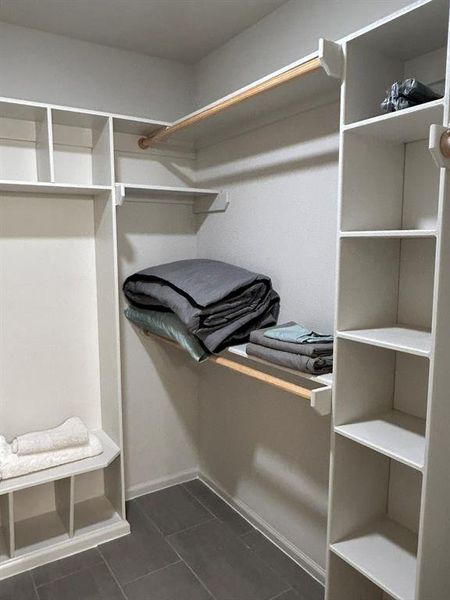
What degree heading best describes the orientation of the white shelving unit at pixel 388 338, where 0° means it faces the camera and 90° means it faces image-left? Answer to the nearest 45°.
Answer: approximately 45°

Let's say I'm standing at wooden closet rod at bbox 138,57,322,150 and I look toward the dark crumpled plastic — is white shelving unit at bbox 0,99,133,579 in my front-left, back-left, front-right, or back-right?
back-right

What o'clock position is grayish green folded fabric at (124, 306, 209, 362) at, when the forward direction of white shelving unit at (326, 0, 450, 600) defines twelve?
The grayish green folded fabric is roughly at 2 o'clock from the white shelving unit.

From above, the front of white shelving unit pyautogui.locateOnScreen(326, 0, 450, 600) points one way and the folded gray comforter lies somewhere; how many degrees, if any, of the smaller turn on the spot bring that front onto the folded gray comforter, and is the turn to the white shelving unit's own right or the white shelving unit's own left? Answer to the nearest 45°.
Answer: approximately 45° to the white shelving unit's own right

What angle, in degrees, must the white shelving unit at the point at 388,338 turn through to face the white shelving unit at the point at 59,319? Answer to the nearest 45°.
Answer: approximately 45° to its right
